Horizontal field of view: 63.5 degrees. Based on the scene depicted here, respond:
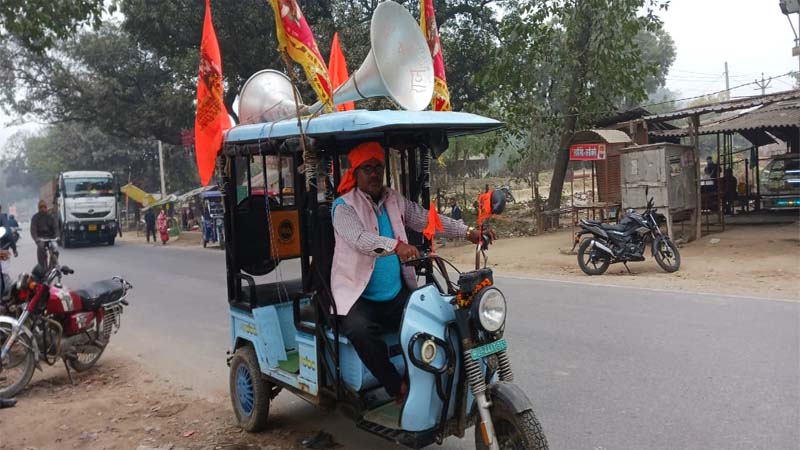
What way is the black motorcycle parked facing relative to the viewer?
to the viewer's right

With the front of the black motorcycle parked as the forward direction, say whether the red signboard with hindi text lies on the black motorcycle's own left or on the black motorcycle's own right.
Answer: on the black motorcycle's own left

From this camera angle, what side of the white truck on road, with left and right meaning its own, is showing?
front

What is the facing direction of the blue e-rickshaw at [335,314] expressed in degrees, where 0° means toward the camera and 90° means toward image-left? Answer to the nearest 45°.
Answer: approximately 315°

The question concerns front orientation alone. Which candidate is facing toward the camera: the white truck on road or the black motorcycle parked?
the white truck on road

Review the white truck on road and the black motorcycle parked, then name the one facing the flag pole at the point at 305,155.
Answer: the white truck on road

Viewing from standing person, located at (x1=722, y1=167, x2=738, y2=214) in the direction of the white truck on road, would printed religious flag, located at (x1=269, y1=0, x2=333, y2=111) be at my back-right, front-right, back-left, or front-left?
front-left

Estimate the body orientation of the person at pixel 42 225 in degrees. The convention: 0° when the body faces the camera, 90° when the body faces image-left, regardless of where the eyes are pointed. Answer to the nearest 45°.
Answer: approximately 0°

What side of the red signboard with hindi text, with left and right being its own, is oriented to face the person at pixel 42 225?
right

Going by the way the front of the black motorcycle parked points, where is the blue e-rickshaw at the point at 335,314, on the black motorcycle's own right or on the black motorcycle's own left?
on the black motorcycle's own right

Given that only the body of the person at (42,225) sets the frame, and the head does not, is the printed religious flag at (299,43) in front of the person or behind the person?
in front

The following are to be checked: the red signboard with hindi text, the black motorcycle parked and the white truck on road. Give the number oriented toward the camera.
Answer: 2

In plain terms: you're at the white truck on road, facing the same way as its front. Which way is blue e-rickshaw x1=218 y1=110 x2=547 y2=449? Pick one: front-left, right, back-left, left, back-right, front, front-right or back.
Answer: front
